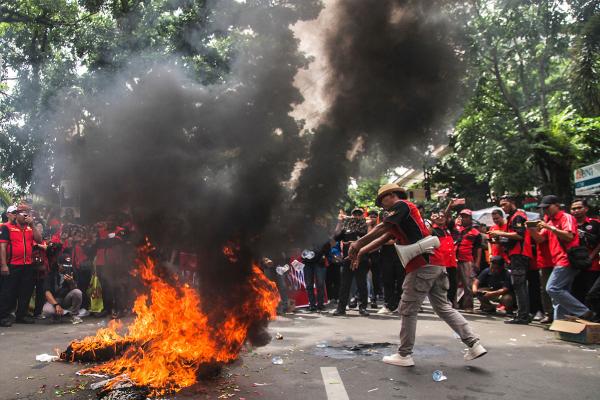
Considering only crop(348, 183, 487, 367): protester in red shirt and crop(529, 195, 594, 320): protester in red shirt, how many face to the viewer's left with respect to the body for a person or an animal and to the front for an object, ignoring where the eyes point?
2

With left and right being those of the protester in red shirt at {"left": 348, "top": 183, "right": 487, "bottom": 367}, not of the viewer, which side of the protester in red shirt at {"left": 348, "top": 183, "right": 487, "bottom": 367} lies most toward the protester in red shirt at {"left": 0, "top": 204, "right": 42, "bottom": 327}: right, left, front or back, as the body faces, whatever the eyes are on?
front

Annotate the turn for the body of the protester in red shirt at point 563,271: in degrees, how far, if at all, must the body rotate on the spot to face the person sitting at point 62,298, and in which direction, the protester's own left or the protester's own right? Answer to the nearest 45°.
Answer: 0° — they already face them

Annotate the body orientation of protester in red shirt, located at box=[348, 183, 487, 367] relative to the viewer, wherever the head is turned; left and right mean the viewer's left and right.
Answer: facing to the left of the viewer

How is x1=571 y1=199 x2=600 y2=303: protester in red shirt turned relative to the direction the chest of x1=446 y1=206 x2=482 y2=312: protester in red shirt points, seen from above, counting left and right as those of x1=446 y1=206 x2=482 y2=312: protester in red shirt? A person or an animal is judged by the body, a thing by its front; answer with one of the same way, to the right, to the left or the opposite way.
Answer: the same way

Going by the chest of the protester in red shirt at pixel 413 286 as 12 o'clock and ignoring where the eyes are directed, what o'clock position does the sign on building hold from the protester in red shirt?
The sign on building is roughly at 4 o'clock from the protester in red shirt.

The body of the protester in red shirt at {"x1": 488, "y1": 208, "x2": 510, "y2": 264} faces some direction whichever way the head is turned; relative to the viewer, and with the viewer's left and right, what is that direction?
facing the viewer and to the left of the viewer

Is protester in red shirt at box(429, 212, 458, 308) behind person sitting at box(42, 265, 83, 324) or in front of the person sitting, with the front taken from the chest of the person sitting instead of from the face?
in front

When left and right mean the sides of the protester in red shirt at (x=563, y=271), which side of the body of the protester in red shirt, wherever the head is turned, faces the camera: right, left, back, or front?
left

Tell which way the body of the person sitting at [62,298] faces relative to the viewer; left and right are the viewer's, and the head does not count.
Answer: facing the viewer and to the right of the viewer

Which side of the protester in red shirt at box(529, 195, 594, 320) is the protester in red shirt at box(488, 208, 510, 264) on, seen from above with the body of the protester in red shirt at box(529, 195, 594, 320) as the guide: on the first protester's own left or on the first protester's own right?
on the first protester's own right

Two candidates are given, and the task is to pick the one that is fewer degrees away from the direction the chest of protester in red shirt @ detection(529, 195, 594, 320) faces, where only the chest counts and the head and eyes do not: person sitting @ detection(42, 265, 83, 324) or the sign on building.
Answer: the person sitting

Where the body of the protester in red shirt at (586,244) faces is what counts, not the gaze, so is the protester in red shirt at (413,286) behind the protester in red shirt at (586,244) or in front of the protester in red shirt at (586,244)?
in front
